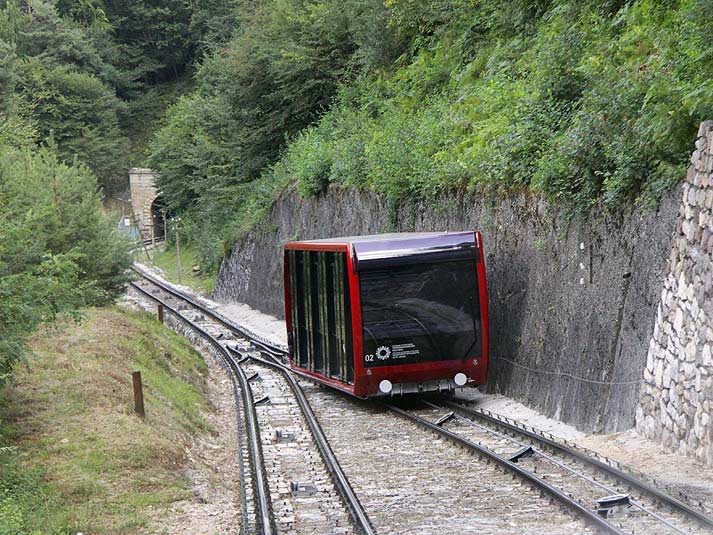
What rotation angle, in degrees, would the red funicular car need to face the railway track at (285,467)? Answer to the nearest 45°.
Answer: approximately 90° to its right

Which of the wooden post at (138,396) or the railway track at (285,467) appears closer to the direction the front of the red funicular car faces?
the railway track

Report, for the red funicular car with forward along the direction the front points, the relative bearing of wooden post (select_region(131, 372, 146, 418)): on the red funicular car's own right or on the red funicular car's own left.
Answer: on the red funicular car's own right

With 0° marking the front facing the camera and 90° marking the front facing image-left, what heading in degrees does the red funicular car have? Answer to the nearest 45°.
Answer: approximately 315°
